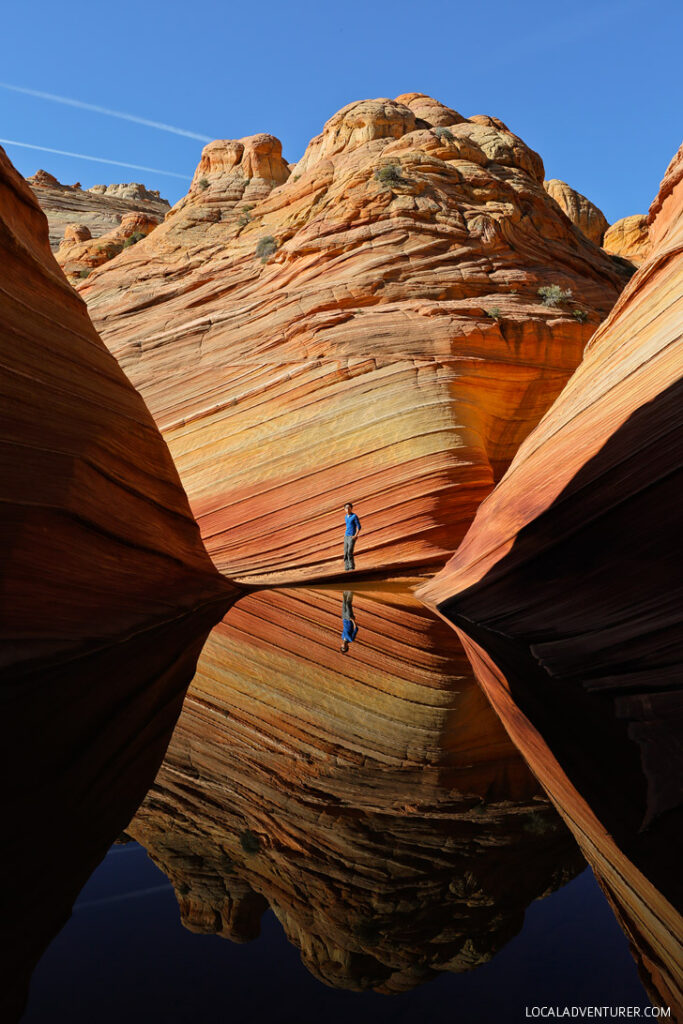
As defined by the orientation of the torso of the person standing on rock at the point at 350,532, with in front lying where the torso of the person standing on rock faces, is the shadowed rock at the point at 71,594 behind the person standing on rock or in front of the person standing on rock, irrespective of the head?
in front

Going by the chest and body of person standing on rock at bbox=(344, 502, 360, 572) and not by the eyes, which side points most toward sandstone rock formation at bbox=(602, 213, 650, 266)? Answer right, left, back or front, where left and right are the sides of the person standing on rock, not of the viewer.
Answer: back

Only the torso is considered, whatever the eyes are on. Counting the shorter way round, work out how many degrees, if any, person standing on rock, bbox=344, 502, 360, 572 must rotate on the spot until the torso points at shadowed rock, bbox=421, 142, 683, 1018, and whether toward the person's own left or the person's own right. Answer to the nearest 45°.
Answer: approximately 45° to the person's own left

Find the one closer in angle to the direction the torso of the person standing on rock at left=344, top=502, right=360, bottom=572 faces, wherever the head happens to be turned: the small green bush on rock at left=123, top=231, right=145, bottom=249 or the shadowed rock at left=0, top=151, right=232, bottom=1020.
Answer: the shadowed rock

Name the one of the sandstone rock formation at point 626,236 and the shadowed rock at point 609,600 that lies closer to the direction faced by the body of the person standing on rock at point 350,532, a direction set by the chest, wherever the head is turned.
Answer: the shadowed rock

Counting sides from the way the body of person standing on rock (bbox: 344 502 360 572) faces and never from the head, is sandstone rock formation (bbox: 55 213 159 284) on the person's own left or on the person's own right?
on the person's own right

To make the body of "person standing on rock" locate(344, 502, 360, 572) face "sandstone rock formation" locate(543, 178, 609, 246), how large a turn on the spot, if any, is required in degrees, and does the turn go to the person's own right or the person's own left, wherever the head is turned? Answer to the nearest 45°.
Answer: approximately 135° to the person's own right

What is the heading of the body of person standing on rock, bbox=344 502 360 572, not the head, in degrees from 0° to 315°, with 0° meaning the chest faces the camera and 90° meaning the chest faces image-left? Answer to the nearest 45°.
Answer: approximately 45°
